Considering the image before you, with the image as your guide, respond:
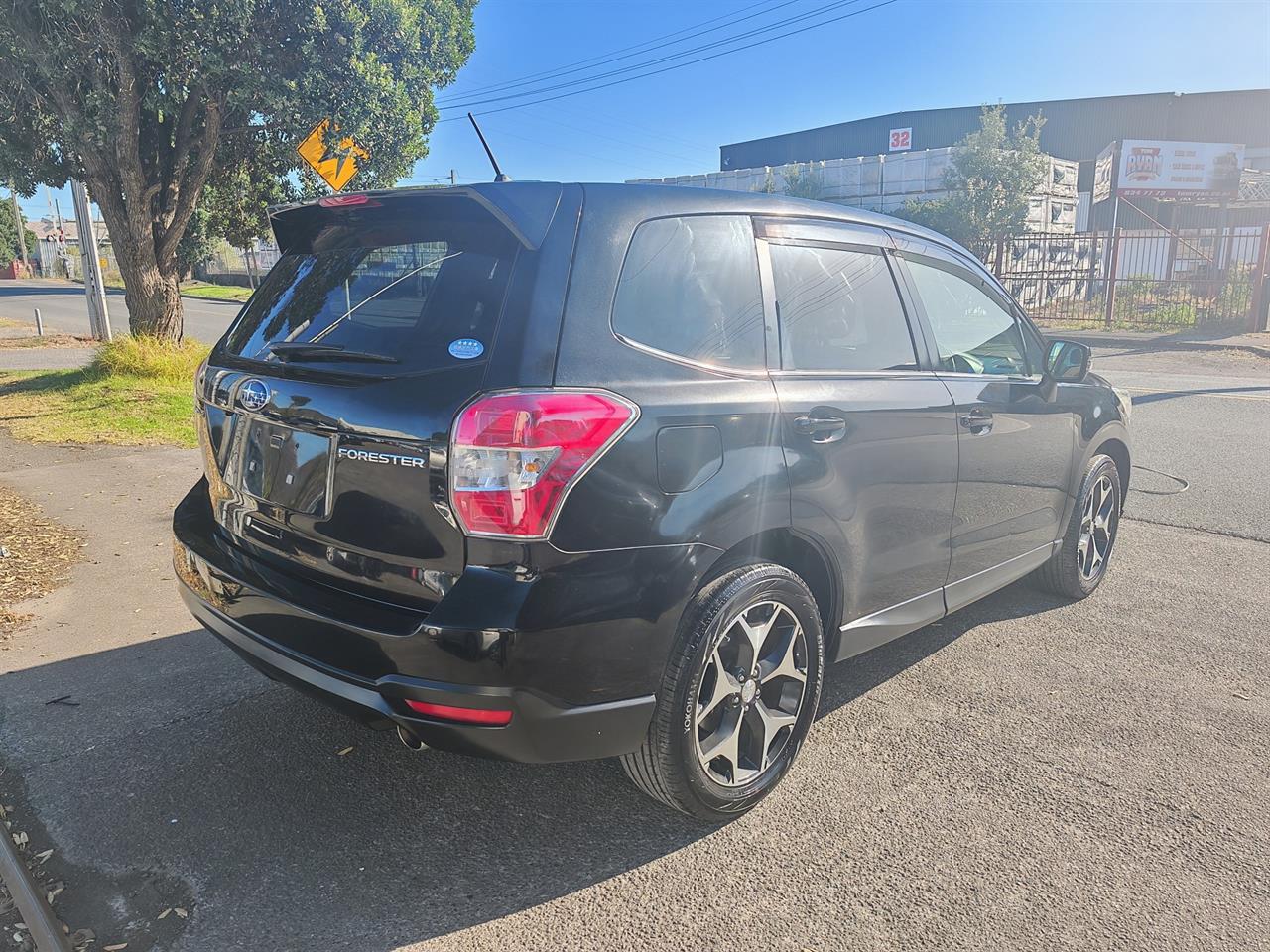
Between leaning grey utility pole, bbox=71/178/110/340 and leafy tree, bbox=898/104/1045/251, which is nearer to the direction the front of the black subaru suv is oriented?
the leafy tree

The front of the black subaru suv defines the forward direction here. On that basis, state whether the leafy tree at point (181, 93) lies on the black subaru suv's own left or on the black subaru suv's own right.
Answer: on the black subaru suv's own left

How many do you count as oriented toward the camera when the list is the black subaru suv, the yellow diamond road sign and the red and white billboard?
2

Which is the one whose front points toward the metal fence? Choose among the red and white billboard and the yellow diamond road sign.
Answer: the red and white billboard

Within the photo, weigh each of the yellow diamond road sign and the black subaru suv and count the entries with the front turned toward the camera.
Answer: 1

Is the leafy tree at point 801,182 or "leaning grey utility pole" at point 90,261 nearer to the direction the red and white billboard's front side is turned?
the leaning grey utility pole

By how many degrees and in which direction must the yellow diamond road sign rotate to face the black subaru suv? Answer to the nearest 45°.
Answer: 0° — it already faces it

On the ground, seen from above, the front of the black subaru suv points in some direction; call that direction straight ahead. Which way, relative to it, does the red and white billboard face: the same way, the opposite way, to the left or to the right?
the opposite way

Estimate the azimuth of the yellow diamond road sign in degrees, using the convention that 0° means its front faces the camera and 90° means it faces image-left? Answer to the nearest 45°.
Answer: approximately 0°

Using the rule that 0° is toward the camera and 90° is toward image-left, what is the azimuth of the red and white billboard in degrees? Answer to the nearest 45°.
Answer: approximately 0°

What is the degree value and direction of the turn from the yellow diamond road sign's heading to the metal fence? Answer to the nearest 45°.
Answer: approximately 135° to its left

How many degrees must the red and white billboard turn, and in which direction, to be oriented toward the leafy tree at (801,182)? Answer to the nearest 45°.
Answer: approximately 90° to its right
